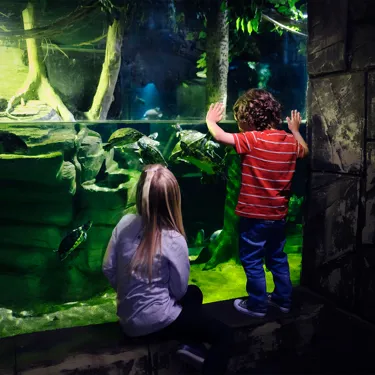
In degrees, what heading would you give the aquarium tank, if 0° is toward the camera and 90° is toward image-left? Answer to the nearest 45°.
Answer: approximately 0°
